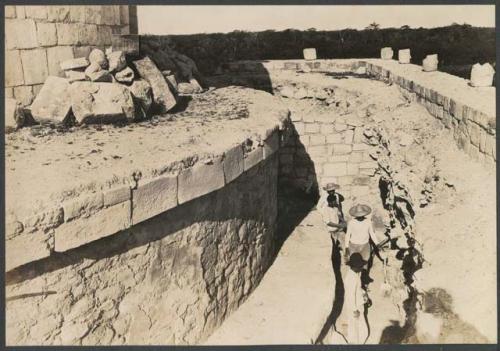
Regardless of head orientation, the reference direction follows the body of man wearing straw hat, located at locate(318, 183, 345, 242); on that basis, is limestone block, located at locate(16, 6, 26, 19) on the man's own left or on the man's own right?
on the man's own right

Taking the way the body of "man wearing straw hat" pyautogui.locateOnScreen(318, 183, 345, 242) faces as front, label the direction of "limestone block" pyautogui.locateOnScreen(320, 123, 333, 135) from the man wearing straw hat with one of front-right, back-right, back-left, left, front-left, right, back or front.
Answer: back-left

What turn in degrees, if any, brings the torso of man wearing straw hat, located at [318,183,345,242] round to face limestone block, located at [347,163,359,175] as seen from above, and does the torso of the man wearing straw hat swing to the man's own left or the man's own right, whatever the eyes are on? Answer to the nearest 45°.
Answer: approximately 135° to the man's own left

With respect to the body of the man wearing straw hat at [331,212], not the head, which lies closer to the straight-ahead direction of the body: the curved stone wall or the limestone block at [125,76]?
the curved stone wall

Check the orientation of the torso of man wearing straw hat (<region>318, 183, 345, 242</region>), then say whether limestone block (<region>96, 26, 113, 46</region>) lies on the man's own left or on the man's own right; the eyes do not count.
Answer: on the man's own right

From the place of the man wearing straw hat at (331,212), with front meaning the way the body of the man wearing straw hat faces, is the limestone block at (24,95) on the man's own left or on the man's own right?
on the man's own right

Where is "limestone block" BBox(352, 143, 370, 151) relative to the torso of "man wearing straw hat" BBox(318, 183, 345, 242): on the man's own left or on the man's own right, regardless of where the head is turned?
on the man's own left

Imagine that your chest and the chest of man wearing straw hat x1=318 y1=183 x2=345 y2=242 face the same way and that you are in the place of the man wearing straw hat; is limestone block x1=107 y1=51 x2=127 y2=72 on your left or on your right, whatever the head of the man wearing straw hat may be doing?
on your right

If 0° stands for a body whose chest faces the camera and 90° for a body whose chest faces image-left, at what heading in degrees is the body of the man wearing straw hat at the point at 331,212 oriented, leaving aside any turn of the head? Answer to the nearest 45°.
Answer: approximately 315°
